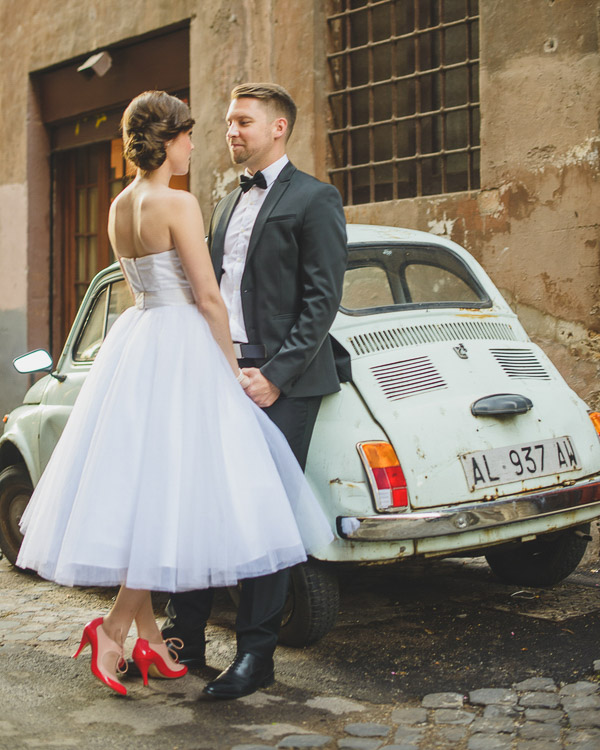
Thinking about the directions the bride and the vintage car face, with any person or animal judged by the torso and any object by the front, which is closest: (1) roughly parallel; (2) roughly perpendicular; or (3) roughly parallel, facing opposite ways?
roughly perpendicular

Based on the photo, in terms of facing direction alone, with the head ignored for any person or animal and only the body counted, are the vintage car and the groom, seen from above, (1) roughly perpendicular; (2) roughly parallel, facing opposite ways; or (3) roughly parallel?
roughly perpendicular

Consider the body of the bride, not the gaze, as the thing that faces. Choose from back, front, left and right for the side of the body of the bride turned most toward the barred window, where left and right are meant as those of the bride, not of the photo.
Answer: front

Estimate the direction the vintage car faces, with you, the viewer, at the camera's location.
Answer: facing away from the viewer and to the left of the viewer

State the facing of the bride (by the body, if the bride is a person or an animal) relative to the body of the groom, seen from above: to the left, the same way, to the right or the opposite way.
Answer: the opposite way

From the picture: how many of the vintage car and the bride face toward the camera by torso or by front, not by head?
0

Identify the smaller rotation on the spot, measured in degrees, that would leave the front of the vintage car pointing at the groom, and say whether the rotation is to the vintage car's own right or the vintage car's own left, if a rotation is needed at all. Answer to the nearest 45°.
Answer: approximately 90° to the vintage car's own left

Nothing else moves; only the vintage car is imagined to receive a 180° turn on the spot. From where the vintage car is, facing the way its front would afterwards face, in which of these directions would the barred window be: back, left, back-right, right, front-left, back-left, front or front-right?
back-left

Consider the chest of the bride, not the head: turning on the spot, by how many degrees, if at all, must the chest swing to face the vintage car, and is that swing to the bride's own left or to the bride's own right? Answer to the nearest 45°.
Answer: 0° — they already face it

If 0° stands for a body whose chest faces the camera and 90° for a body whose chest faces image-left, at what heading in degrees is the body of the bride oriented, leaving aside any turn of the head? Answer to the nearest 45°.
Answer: approximately 225°
